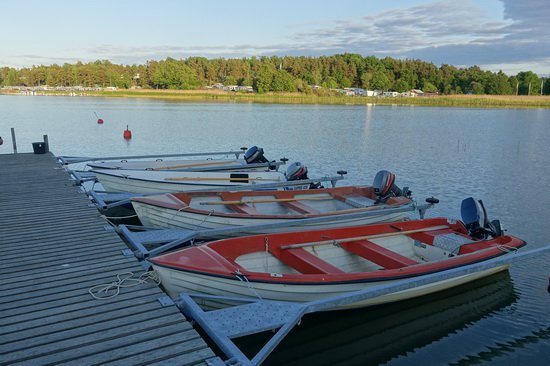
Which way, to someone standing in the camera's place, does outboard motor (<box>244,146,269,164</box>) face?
facing to the left of the viewer

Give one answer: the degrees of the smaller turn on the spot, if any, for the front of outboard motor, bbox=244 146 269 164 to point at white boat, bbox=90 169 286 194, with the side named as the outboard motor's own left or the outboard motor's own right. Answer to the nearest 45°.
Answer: approximately 45° to the outboard motor's own left

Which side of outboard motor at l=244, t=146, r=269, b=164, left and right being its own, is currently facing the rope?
left

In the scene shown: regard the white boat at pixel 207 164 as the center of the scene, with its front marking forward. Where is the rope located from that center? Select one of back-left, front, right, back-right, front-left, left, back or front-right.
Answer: left

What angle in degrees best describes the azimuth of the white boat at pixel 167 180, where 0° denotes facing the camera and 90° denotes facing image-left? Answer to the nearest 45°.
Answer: approximately 90°

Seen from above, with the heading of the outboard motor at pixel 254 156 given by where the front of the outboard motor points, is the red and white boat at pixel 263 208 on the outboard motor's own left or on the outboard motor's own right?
on the outboard motor's own left

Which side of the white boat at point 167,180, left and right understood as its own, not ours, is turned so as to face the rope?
left

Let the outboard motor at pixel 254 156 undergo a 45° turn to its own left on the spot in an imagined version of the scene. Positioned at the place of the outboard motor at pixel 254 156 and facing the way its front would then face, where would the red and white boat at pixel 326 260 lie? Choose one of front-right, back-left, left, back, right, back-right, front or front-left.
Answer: front-left

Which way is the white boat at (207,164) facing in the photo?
to the viewer's left

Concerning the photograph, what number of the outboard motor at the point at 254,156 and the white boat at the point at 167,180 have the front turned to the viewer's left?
2
